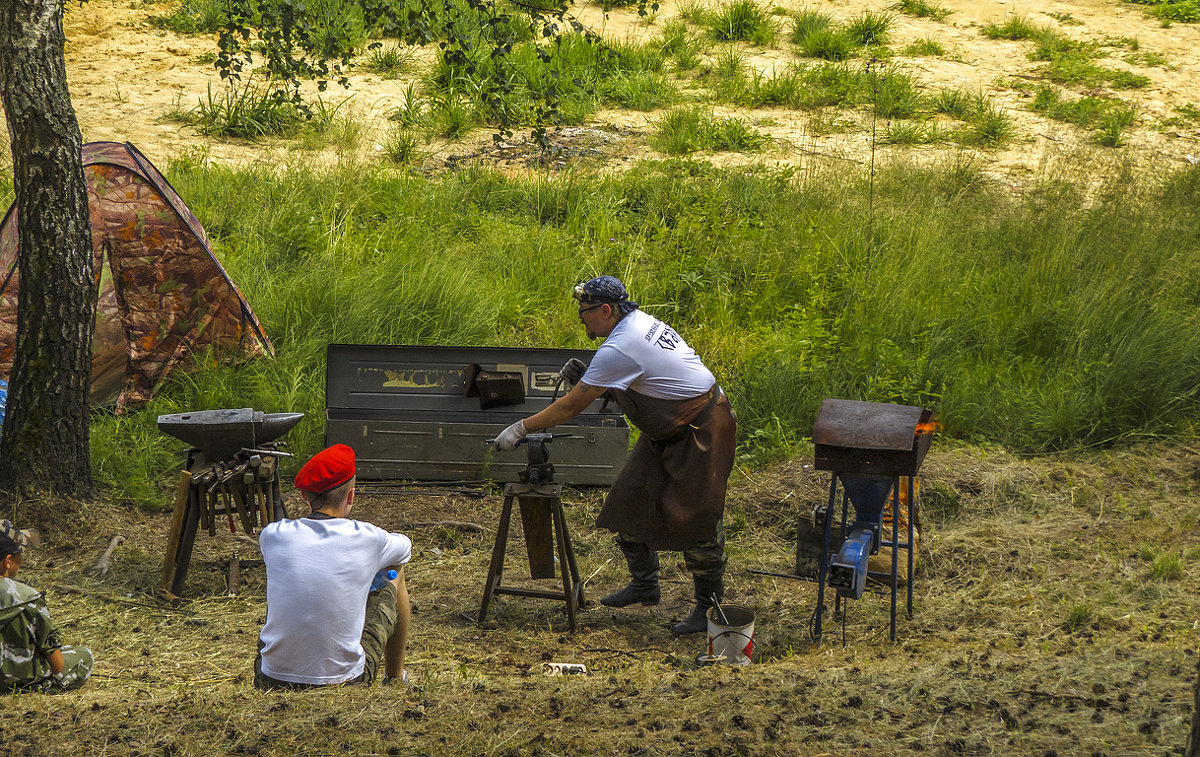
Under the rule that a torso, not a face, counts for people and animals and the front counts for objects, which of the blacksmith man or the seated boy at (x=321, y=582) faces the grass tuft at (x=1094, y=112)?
the seated boy

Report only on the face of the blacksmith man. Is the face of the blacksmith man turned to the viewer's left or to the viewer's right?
to the viewer's left

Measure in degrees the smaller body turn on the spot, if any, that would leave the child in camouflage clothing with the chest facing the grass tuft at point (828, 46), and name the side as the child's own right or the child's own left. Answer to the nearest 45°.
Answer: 0° — they already face it

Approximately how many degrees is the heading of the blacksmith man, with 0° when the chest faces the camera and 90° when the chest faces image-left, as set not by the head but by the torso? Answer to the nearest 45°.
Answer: approximately 90°

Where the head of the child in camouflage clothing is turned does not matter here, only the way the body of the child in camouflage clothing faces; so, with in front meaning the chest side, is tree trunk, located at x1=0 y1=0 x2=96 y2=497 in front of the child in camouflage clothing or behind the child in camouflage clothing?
in front

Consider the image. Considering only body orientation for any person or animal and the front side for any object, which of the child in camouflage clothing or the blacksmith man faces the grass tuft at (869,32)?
the child in camouflage clothing

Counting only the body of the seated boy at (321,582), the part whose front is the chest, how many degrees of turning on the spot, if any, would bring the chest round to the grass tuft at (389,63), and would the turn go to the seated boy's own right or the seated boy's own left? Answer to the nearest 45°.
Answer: approximately 45° to the seated boy's own left

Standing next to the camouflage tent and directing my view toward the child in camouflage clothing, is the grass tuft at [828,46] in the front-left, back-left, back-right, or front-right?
back-left

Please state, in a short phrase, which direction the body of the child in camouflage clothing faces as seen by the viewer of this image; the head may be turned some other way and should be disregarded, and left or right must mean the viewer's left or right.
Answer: facing away from the viewer and to the right of the viewer

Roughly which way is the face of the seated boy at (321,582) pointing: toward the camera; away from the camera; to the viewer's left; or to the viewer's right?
away from the camera

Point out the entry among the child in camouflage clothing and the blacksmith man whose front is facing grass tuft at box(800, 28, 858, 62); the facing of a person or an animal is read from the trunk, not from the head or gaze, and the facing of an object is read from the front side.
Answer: the child in camouflage clothing
